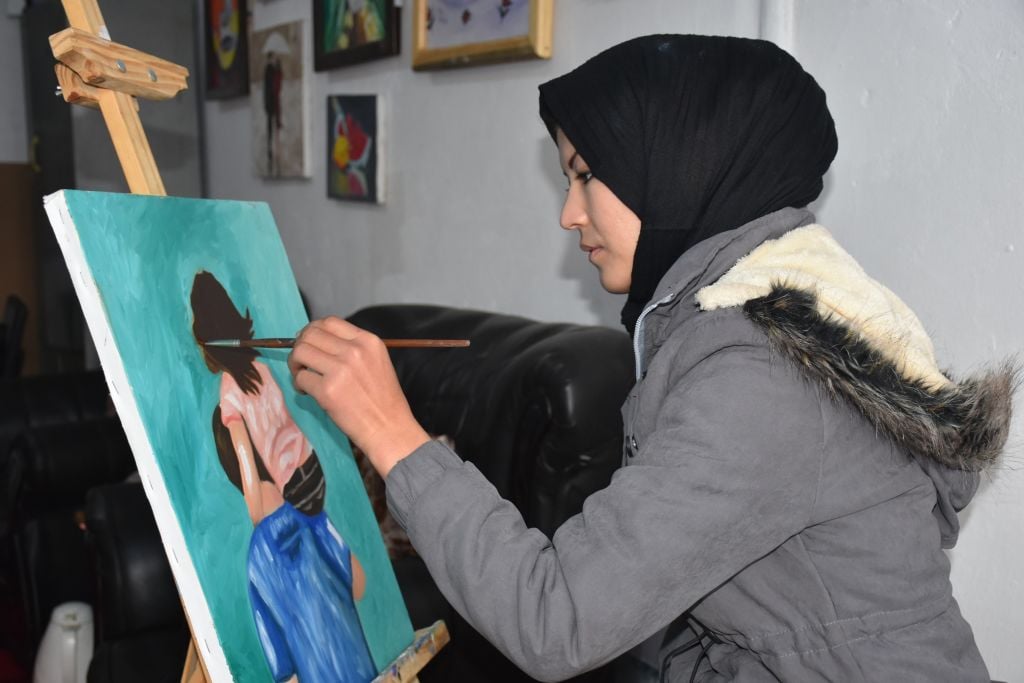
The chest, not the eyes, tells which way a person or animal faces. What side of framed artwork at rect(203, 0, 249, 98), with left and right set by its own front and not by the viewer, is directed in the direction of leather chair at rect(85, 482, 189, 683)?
front

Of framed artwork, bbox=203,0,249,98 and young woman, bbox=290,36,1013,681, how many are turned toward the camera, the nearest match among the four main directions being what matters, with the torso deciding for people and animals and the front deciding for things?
1

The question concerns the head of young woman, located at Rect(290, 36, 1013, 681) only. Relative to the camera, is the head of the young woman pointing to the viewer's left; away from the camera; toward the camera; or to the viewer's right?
to the viewer's left

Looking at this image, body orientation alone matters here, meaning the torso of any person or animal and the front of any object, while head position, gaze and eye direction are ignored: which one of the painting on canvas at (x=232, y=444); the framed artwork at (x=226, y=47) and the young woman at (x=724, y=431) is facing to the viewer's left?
the young woman

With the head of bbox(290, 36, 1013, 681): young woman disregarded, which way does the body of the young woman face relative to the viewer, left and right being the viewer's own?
facing to the left of the viewer

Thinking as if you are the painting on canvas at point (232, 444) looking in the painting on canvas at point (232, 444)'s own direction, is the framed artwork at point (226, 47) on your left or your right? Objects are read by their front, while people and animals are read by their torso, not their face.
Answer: on your left

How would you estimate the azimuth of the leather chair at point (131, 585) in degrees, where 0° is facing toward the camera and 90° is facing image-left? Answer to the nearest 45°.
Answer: approximately 315°

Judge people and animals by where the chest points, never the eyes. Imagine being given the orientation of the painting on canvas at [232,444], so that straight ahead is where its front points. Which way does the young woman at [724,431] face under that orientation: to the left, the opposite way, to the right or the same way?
the opposite way

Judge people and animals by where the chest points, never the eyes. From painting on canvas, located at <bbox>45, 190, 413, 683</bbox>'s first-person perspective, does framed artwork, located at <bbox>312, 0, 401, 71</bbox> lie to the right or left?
on its left

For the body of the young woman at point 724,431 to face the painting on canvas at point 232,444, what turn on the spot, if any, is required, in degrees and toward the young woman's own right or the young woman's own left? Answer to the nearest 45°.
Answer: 0° — they already face it

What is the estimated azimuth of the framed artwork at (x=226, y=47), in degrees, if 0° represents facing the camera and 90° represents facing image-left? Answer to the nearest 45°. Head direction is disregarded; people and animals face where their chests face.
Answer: approximately 0°
